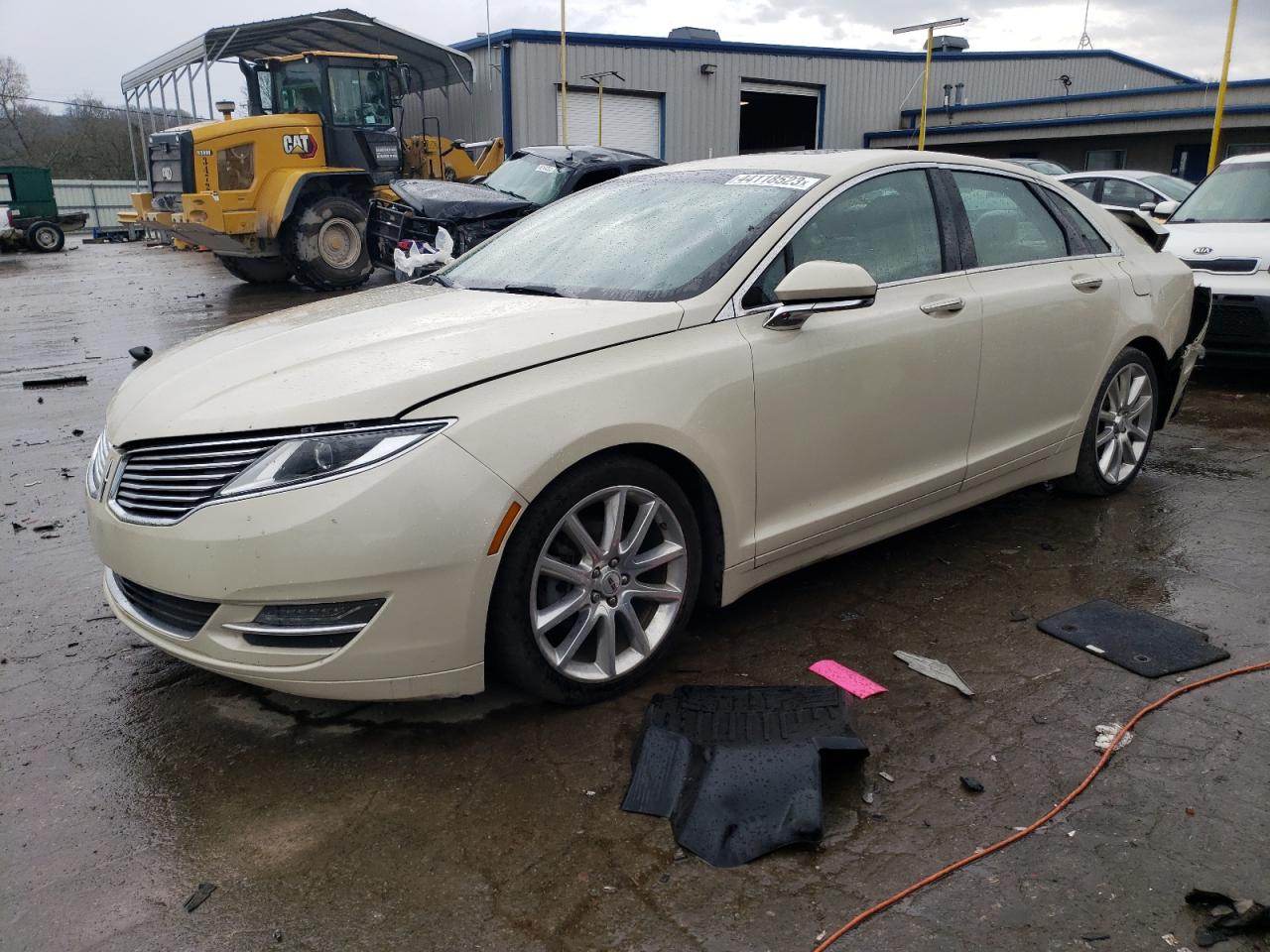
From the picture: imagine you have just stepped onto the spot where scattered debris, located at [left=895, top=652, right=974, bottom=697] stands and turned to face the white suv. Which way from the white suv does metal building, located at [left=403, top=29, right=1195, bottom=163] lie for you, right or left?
left

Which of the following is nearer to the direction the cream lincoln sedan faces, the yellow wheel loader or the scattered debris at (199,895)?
the scattered debris

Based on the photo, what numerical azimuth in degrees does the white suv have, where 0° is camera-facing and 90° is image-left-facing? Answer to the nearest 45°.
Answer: approximately 45°

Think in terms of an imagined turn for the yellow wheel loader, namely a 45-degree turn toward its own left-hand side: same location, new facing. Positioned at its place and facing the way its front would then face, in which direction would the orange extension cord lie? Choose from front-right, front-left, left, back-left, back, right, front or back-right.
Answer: back

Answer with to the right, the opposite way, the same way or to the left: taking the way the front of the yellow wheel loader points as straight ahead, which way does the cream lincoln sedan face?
the opposite way

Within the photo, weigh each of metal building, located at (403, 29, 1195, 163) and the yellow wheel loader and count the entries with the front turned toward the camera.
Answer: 1

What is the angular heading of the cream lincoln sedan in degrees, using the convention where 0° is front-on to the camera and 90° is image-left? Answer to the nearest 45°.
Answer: approximately 45°

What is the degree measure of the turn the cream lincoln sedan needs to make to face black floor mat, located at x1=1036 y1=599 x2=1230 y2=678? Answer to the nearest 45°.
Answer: approximately 135° to its left

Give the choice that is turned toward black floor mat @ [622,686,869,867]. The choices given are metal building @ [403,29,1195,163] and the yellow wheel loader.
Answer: the metal building

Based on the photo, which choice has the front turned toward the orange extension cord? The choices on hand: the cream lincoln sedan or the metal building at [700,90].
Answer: the metal building

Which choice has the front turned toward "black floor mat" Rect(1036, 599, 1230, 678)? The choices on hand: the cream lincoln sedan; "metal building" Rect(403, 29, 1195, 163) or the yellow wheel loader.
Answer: the metal building

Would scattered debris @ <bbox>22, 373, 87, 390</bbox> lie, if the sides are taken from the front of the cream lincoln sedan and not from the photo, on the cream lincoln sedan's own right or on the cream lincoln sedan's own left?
on the cream lincoln sedan's own right

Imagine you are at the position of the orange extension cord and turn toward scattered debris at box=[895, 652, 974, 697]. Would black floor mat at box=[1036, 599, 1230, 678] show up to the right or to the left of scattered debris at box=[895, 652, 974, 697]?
right

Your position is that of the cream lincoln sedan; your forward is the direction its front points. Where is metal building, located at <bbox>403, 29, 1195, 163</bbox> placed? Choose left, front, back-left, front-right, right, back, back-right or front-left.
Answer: back-right

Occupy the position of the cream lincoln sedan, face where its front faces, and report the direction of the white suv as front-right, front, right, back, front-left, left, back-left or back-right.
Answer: back

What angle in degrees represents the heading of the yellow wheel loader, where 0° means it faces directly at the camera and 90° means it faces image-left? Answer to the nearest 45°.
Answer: approximately 225°
